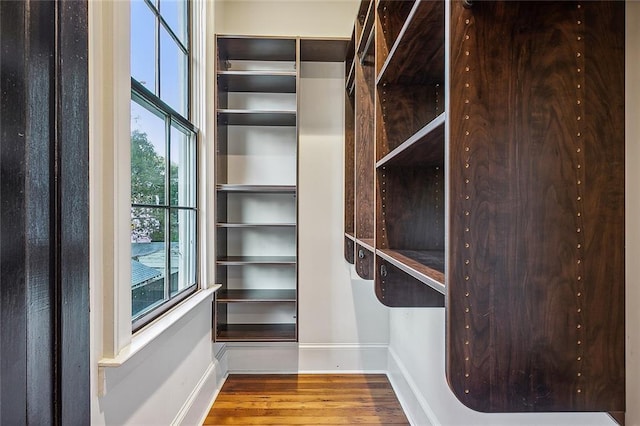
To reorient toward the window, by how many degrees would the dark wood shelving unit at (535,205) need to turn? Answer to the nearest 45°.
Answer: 0° — it already faces it

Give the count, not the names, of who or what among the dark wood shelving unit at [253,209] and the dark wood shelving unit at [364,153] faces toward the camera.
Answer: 1

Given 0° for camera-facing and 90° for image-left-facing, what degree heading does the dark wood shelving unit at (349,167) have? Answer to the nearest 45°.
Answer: approximately 90°

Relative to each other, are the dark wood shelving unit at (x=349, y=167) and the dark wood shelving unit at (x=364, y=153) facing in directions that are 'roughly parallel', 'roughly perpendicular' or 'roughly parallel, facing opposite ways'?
roughly parallel

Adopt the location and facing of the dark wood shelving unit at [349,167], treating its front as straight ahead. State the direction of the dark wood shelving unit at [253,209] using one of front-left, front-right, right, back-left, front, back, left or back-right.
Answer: front

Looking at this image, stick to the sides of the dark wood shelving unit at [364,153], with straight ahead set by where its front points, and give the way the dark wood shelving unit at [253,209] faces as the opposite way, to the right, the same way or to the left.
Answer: to the left

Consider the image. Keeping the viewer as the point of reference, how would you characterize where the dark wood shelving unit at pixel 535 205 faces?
facing to the left of the viewer

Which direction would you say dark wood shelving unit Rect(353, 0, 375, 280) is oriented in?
to the viewer's left

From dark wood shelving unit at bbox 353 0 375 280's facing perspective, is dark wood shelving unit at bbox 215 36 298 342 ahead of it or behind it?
ahead

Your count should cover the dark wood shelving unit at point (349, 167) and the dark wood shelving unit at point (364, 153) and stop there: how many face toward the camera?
0

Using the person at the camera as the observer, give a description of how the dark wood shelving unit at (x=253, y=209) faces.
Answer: facing the viewer
